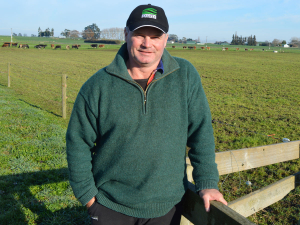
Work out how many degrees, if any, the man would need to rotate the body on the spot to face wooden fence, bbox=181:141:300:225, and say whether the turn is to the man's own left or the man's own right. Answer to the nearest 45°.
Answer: approximately 135° to the man's own left

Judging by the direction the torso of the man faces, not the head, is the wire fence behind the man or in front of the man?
behind

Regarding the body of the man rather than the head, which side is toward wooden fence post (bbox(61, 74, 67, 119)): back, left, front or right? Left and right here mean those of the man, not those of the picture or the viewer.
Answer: back

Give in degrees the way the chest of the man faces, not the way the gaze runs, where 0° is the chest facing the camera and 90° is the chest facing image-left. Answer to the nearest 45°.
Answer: approximately 0°
